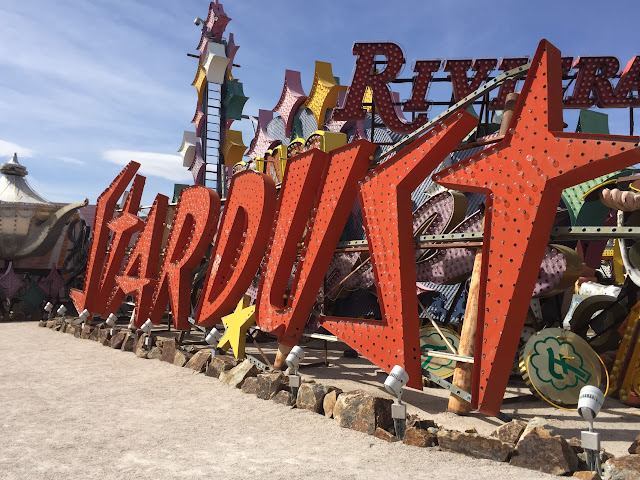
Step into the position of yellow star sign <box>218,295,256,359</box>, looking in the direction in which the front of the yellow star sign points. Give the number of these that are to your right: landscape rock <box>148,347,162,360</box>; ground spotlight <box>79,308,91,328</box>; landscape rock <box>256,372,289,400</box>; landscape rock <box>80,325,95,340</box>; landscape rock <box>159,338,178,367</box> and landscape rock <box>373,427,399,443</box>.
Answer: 4

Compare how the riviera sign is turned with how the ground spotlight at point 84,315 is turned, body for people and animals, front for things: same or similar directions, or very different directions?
very different directions

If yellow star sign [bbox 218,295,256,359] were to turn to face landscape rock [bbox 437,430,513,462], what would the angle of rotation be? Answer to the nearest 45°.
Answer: approximately 90° to its left

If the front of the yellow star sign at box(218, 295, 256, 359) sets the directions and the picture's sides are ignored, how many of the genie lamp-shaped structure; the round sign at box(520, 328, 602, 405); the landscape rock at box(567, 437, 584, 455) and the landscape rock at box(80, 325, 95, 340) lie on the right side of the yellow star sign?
2

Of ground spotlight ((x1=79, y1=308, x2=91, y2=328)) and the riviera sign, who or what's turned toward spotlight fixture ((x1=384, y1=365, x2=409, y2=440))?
the riviera sign

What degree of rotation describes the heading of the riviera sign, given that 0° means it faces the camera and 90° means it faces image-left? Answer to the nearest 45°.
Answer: approximately 0°

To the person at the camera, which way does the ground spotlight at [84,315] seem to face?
facing away from the viewer and to the right of the viewer

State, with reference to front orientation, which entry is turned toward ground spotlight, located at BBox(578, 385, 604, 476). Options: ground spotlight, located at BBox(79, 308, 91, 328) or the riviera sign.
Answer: the riviera sign

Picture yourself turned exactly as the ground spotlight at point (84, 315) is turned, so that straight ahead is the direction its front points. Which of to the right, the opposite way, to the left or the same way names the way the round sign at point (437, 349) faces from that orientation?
the opposite way

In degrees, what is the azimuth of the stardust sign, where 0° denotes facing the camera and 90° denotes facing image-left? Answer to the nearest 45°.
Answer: approximately 45°
